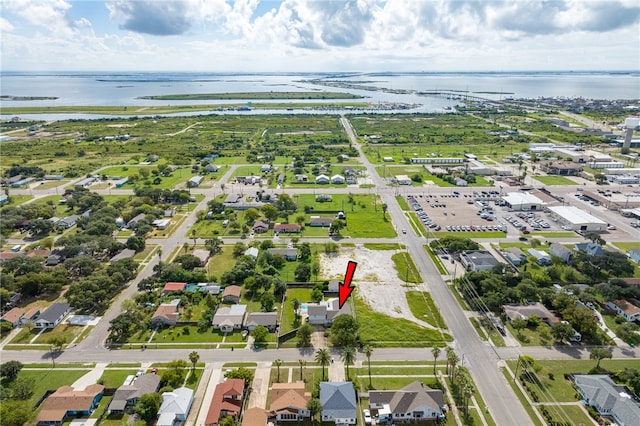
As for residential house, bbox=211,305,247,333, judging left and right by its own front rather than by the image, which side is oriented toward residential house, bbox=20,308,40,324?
right

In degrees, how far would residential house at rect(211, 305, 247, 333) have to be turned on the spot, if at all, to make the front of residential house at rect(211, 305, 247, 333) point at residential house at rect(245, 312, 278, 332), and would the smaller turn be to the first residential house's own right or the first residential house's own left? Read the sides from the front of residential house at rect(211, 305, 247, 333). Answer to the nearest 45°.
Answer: approximately 45° to the first residential house's own left

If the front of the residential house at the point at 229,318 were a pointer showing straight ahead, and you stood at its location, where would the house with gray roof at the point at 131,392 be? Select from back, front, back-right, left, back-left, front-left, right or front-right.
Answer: front-right

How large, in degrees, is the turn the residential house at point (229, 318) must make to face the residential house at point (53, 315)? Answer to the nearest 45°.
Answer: approximately 90° to its right

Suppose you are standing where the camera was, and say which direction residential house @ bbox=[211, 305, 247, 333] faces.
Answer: facing the viewer

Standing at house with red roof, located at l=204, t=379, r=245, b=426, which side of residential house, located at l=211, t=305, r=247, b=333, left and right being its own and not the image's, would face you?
front

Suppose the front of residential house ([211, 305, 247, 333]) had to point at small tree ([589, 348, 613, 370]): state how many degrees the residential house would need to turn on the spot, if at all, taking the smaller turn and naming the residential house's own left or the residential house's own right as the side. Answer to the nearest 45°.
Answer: approximately 45° to the residential house's own left

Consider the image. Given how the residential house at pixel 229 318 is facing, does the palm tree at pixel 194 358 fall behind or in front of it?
in front

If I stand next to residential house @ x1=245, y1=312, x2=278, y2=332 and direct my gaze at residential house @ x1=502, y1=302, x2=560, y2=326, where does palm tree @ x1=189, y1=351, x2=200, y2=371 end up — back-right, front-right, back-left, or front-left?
back-right

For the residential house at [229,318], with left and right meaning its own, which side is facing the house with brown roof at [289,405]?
front

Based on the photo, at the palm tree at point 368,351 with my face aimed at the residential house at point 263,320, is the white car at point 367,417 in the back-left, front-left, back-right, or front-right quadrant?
back-left

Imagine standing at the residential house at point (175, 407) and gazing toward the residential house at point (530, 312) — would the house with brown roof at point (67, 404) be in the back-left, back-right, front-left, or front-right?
back-left

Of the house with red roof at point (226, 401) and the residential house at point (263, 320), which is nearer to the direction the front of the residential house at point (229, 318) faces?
the house with red roof

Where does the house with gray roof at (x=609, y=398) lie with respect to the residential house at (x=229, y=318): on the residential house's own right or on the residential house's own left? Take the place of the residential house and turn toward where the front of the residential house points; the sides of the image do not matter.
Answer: on the residential house's own left

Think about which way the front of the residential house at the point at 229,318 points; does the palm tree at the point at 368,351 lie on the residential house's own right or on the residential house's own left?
on the residential house's own left

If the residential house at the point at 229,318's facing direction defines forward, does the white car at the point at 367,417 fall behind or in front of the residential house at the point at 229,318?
in front

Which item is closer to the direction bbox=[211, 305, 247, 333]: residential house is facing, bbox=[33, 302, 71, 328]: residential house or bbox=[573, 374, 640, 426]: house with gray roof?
the house with gray roof
